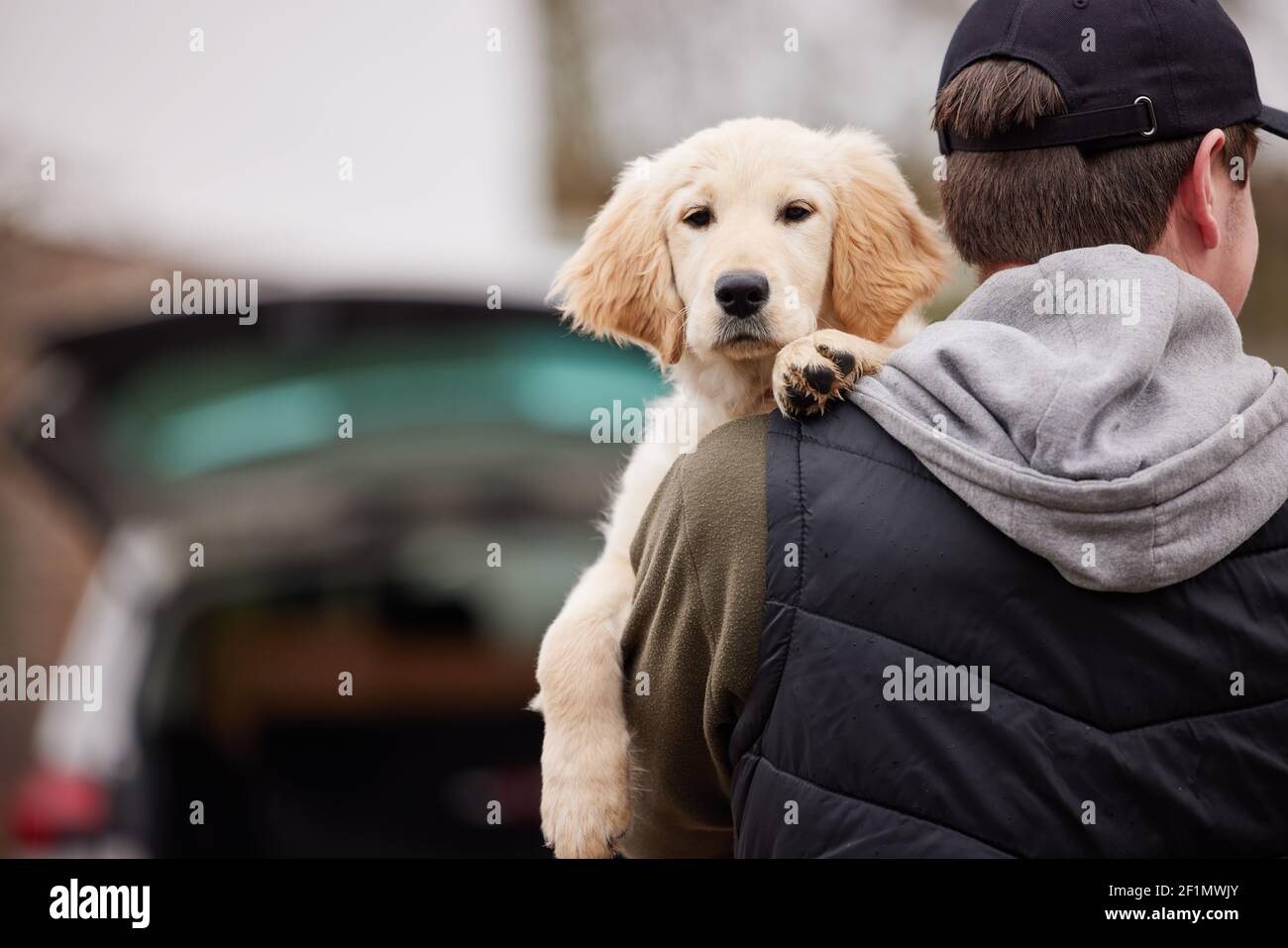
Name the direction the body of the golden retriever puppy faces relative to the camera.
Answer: toward the camera

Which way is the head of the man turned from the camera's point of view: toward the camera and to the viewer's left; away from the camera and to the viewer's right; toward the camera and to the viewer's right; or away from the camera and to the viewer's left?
away from the camera and to the viewer's right

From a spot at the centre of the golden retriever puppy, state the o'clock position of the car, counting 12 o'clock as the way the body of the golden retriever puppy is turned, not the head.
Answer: The car is roughly at 5 o'clock from the golden retriever puppy.

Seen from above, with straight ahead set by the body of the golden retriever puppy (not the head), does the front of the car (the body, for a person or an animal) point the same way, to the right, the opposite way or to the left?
the opposite way

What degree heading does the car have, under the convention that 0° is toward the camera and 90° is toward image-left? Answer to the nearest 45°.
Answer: approximately 180°

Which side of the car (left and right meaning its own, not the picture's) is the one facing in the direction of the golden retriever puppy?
back
